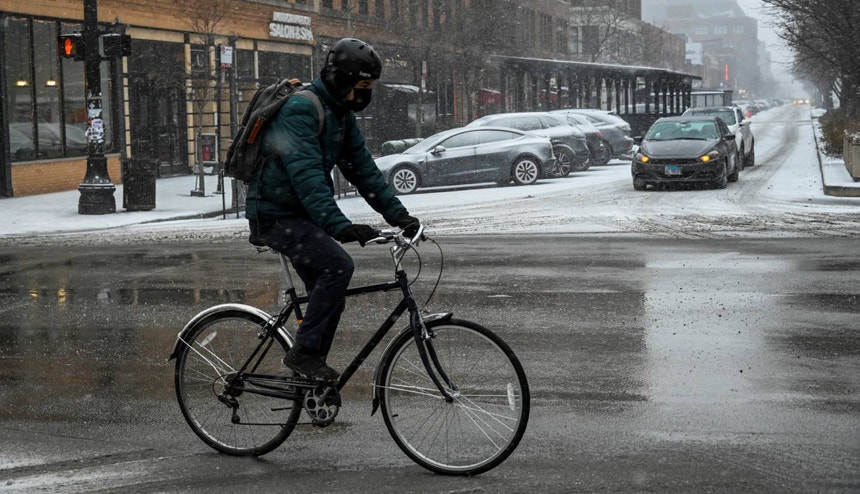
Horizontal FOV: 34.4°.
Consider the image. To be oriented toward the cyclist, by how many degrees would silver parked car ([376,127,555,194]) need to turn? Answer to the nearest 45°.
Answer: approximately 90° to its left

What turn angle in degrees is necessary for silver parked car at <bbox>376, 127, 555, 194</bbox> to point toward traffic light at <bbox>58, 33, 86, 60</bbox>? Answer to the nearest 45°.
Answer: approximately 45° to its left

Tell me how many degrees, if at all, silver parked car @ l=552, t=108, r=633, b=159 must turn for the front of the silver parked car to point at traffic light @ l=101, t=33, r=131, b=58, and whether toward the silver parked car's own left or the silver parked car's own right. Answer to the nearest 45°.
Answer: approximately 45° to the silver parked car's own left

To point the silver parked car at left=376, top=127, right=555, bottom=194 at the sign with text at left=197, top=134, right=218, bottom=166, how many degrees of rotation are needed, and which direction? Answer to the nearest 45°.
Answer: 0° — it already faces it

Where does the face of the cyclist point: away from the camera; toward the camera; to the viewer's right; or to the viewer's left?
to the viewer's right

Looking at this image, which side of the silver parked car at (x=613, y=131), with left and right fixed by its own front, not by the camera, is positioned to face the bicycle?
left

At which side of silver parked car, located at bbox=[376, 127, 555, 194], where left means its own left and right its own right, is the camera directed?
left

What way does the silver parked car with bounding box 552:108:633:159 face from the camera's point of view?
to the viewer's left

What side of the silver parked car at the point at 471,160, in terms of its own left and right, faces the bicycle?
left

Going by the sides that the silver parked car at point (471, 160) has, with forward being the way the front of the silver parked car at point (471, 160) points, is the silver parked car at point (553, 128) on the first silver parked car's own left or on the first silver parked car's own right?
on the first silver parked car's own right

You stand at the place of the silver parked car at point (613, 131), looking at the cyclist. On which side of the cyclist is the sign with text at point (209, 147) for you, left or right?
right

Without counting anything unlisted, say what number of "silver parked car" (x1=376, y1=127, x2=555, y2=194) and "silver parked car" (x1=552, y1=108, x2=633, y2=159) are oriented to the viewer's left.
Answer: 2

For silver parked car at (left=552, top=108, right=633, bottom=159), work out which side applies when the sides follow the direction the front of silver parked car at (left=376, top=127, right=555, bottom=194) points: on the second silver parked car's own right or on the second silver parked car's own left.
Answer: on the second silver parked car's own right

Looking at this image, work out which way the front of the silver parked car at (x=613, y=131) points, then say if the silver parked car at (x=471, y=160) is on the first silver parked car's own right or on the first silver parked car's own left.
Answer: on the first silver parked car's own left
